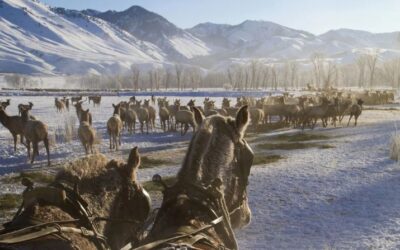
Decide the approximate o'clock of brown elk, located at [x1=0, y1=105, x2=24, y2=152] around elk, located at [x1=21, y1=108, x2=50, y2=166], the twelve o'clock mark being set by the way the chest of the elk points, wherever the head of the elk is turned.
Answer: The brown elk is roughly at 1 o'clock from the elk.

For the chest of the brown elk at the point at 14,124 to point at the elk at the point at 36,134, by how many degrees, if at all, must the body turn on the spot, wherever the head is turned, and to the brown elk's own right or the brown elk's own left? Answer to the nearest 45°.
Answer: approximately 90° to the brown elk's own left

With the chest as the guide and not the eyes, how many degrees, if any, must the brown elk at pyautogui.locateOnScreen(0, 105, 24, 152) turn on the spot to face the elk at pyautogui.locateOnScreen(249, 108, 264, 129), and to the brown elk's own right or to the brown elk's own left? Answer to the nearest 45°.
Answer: approximately 180°

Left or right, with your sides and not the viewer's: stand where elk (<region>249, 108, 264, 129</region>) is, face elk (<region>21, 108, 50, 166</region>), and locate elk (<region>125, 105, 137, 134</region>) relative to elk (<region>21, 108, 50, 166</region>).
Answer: right

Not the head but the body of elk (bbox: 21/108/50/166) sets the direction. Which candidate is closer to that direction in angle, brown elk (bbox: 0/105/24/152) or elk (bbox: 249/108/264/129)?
the brown elk

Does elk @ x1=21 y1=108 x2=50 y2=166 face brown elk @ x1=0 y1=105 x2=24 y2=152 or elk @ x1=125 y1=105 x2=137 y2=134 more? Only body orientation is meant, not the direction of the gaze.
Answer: the brown elk

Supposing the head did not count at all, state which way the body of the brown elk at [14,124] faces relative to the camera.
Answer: to the viewer's left

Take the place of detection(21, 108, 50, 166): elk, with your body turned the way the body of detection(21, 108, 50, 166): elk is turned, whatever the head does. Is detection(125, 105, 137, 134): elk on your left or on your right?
on your right

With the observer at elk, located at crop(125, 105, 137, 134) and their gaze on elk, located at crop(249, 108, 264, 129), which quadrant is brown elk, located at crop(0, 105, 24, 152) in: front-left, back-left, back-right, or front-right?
back-right
